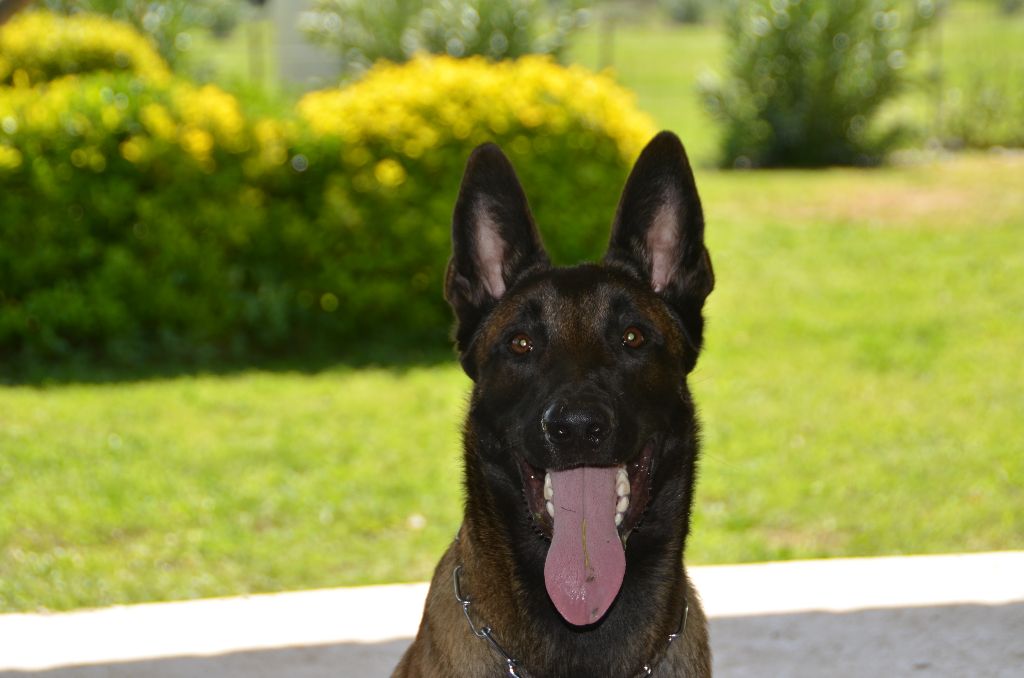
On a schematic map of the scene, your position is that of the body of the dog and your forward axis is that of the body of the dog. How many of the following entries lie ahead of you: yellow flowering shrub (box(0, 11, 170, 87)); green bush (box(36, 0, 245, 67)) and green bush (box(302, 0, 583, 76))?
0

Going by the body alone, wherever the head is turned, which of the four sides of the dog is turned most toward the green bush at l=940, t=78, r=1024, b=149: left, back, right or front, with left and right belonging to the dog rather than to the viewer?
back

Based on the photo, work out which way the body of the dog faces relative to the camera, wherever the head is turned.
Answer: toward the camera

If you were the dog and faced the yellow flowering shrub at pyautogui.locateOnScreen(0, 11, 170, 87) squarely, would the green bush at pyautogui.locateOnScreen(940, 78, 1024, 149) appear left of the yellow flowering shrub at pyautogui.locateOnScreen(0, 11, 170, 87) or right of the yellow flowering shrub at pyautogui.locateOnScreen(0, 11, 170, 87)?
right

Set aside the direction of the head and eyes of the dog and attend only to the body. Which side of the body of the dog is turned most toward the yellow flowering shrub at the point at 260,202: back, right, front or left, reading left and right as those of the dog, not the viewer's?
back

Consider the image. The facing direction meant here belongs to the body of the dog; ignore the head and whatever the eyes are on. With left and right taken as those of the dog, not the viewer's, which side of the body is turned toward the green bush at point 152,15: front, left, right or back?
back

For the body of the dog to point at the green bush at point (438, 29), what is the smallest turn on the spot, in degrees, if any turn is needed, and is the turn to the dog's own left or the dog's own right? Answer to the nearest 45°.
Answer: approximately 180°

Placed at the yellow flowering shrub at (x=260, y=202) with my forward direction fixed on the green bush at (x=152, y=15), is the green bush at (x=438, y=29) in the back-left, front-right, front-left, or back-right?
front-right

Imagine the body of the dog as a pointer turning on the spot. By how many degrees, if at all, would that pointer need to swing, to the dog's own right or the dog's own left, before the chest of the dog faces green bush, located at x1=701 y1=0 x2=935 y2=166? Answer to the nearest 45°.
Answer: approximately 180°
